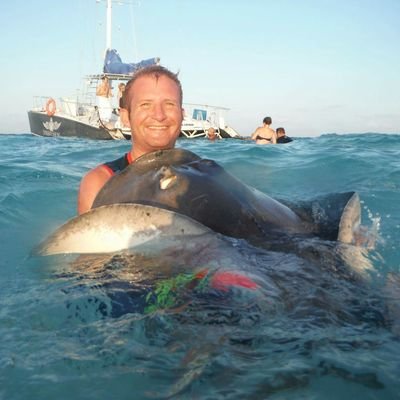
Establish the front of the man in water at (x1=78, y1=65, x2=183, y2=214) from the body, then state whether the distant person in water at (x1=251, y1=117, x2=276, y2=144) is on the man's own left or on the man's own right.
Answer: on the man's own left

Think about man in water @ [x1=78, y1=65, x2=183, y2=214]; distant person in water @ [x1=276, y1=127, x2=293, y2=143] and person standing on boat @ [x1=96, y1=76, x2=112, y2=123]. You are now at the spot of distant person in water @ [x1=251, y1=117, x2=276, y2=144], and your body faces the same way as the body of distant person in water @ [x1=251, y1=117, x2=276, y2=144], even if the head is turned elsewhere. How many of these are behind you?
1

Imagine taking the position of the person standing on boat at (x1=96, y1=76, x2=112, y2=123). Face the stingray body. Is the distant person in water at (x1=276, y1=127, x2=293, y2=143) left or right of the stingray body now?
left

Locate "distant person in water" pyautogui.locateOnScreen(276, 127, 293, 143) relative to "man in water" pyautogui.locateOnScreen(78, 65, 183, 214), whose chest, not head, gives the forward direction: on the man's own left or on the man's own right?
on the man's own left
